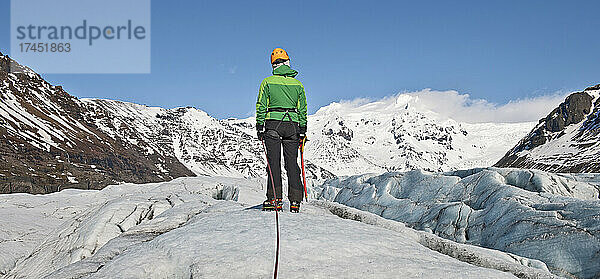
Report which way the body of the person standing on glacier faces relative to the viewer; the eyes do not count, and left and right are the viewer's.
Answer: facing away from the viewer

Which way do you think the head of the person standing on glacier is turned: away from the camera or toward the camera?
away from the camera
